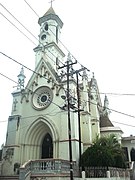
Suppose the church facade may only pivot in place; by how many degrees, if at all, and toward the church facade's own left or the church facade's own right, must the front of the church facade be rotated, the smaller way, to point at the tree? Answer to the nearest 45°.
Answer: approximately 90° to the church facade's own left

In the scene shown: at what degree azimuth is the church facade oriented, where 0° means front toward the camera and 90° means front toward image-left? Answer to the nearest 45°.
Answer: approximately 45°
